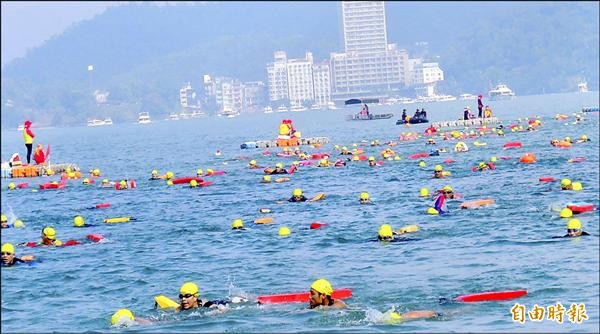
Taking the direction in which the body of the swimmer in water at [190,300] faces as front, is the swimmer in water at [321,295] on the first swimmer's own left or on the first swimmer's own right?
on the first swimmer's own left

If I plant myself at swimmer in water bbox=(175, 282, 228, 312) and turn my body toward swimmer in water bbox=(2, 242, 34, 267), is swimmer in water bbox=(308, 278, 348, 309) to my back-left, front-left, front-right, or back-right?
back-right

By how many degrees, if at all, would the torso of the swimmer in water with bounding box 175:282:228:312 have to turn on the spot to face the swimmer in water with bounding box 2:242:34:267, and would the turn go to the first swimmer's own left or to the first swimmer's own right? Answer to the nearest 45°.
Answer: approximately 90° to the first swimmer's own right

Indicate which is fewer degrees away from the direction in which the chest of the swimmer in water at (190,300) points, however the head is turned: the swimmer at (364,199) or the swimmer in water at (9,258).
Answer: the swimmer in water

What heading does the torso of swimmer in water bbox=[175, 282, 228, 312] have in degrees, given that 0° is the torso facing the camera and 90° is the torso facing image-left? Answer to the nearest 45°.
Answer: approximately 45°

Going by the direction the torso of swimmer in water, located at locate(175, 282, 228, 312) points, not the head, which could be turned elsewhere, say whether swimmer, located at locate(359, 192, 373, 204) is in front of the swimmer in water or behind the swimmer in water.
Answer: behind
